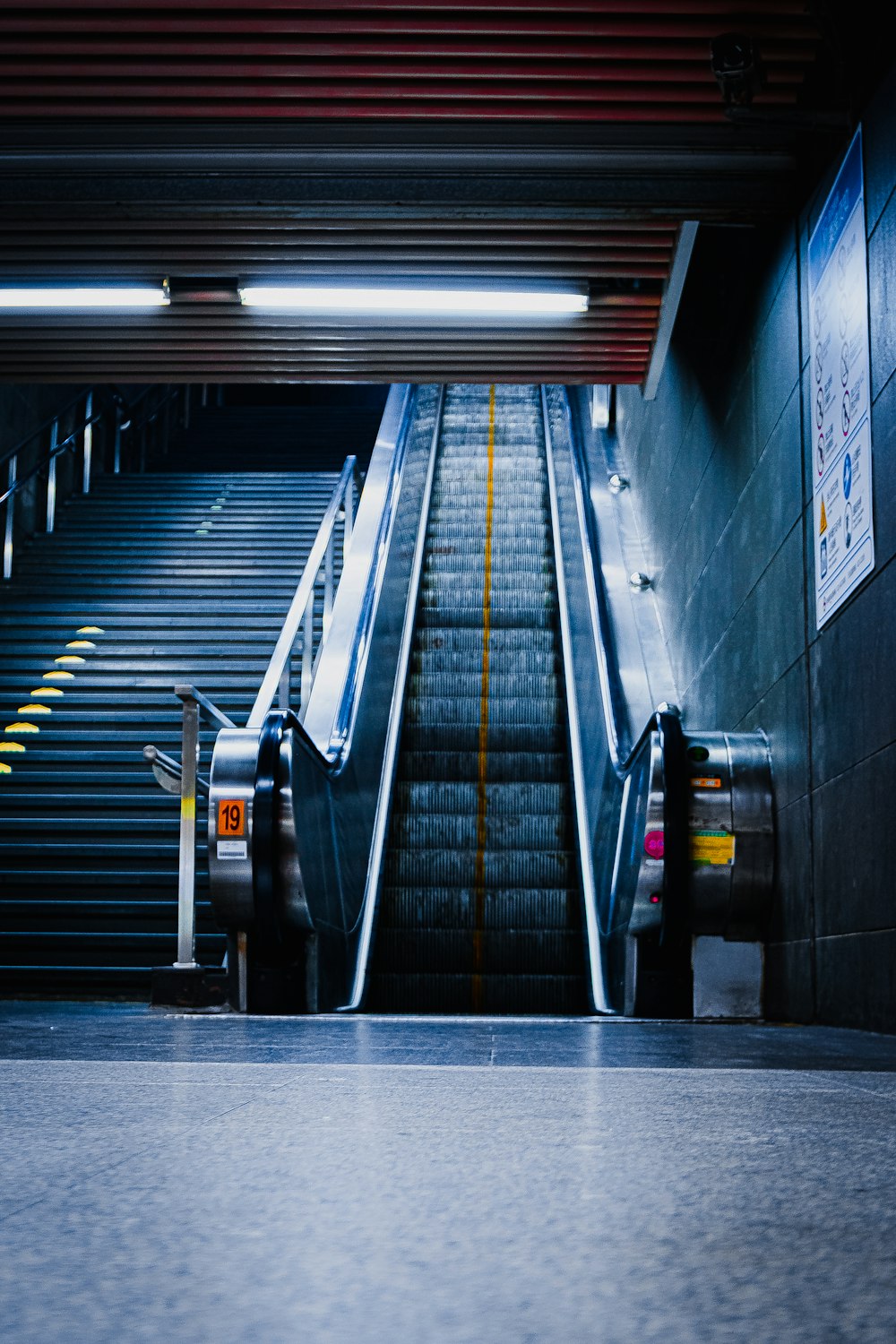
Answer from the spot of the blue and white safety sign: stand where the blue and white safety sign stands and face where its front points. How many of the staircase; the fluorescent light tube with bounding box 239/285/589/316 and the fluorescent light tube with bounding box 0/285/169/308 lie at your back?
0

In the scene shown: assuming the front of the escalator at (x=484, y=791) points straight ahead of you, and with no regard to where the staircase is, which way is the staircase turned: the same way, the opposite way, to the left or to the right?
the same way

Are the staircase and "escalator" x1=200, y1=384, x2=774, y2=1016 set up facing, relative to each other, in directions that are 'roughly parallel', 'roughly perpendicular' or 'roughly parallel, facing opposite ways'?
roughly parallel

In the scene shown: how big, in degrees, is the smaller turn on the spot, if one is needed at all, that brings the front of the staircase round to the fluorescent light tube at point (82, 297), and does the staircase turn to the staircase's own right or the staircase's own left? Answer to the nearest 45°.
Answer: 0° — it already faces it

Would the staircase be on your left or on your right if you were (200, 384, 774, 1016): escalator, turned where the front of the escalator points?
on your right

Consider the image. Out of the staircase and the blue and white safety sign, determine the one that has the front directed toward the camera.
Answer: the staircase

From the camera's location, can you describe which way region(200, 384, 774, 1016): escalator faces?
facing the viewer

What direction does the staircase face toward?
toward the camera

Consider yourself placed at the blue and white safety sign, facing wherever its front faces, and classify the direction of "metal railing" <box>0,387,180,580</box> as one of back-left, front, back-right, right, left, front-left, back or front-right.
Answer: front-right

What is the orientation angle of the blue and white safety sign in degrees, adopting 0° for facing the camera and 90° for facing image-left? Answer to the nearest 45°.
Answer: approximately 90°

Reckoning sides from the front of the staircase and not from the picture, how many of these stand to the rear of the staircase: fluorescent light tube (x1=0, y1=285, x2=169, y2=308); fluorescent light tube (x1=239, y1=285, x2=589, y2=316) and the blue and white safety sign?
0

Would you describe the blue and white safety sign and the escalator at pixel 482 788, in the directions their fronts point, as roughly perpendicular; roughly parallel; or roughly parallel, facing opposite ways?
roughly perpendicular

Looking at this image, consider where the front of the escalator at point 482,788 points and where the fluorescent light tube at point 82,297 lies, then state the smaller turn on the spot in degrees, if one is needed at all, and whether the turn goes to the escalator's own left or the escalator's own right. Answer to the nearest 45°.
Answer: approximately 45° to the escalator's own right
